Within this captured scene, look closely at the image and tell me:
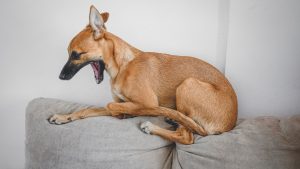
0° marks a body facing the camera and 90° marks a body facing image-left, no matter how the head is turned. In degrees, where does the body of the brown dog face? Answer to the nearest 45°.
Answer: approximately 90°

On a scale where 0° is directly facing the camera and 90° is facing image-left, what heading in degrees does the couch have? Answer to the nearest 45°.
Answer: approximately 0°
